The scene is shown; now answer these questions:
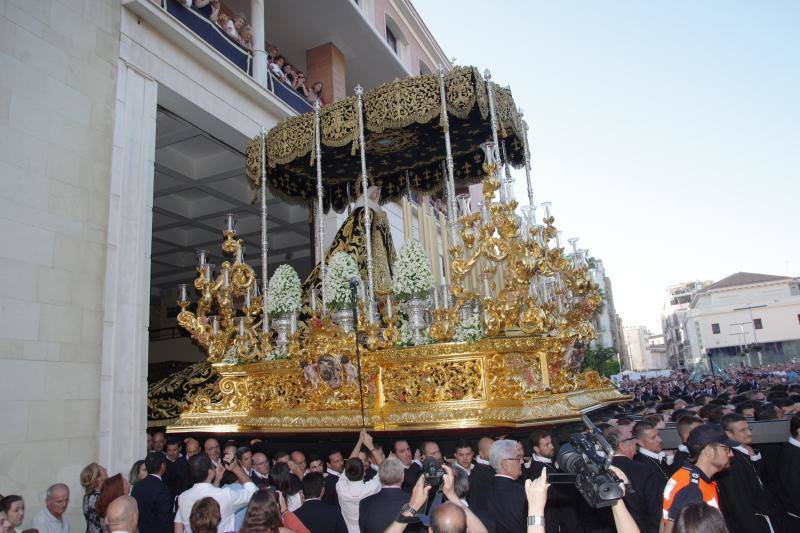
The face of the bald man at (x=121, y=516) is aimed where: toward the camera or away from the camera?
away from the camera

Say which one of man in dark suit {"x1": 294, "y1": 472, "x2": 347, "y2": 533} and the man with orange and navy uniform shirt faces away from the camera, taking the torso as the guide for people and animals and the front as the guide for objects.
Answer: the man in dark suit

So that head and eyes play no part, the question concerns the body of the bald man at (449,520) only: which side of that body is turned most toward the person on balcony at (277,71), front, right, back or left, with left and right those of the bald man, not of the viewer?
front

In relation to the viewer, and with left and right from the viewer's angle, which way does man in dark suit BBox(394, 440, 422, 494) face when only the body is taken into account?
facing the viewer and to the right of the viewer

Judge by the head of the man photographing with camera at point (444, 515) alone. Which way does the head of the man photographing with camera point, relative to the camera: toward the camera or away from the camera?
away from the camera

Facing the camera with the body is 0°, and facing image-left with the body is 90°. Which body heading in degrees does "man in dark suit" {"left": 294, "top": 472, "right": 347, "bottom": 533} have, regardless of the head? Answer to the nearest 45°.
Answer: approximately 180°

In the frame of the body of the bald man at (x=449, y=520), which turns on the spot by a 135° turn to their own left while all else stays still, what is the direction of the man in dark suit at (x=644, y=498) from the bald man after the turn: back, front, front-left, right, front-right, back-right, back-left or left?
back

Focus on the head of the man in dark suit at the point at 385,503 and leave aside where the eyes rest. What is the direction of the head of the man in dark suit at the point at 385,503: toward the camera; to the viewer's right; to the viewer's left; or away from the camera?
away from the camera

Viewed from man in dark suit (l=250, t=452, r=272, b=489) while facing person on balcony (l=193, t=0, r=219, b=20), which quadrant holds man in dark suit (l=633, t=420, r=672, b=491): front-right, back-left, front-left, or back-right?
back-right

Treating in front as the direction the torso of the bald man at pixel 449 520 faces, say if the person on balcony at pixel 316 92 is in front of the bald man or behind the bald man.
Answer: in front

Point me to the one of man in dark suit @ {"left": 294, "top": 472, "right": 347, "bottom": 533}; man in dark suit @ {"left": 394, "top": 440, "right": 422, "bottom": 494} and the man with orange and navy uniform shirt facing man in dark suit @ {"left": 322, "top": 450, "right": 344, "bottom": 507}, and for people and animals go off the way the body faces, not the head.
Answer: man in dark suit @ {"left": 294, "top": 472, "right": 347, "bottom": 533}

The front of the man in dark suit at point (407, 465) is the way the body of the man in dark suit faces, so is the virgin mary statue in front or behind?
behind

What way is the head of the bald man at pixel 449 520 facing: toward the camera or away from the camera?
away from the camera
